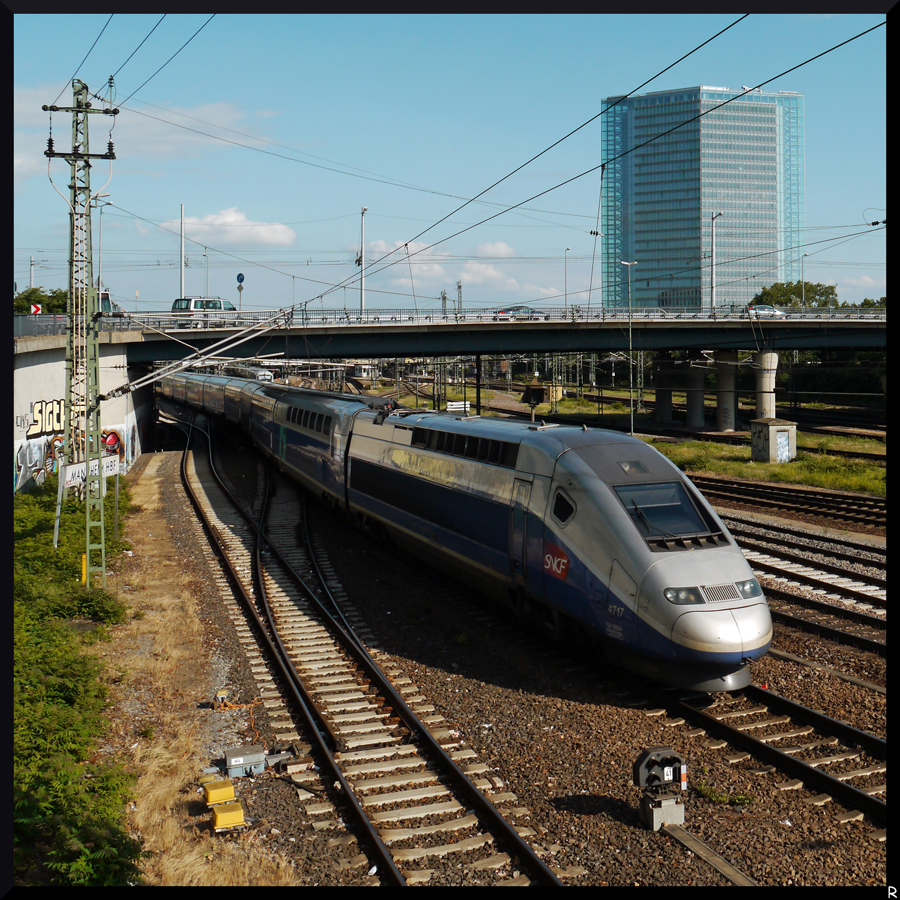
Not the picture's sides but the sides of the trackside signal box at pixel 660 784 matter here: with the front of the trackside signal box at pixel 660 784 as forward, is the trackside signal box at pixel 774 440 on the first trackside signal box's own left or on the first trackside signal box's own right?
on the first trackside signal box's own left

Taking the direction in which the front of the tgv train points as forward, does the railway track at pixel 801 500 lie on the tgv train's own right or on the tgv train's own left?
on the tgv train's own left

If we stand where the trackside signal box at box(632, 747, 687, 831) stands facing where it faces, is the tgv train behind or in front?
behind

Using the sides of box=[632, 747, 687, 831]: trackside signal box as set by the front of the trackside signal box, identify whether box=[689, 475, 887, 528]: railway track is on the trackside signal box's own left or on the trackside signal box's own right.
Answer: on the trackside signal box's own left

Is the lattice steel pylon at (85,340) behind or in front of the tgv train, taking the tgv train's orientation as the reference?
behind

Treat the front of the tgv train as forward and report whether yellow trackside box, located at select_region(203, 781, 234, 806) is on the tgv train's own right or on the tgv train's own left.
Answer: on the tgv train's own right

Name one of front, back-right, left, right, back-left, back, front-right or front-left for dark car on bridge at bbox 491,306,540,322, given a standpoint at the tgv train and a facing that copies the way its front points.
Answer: back-left
